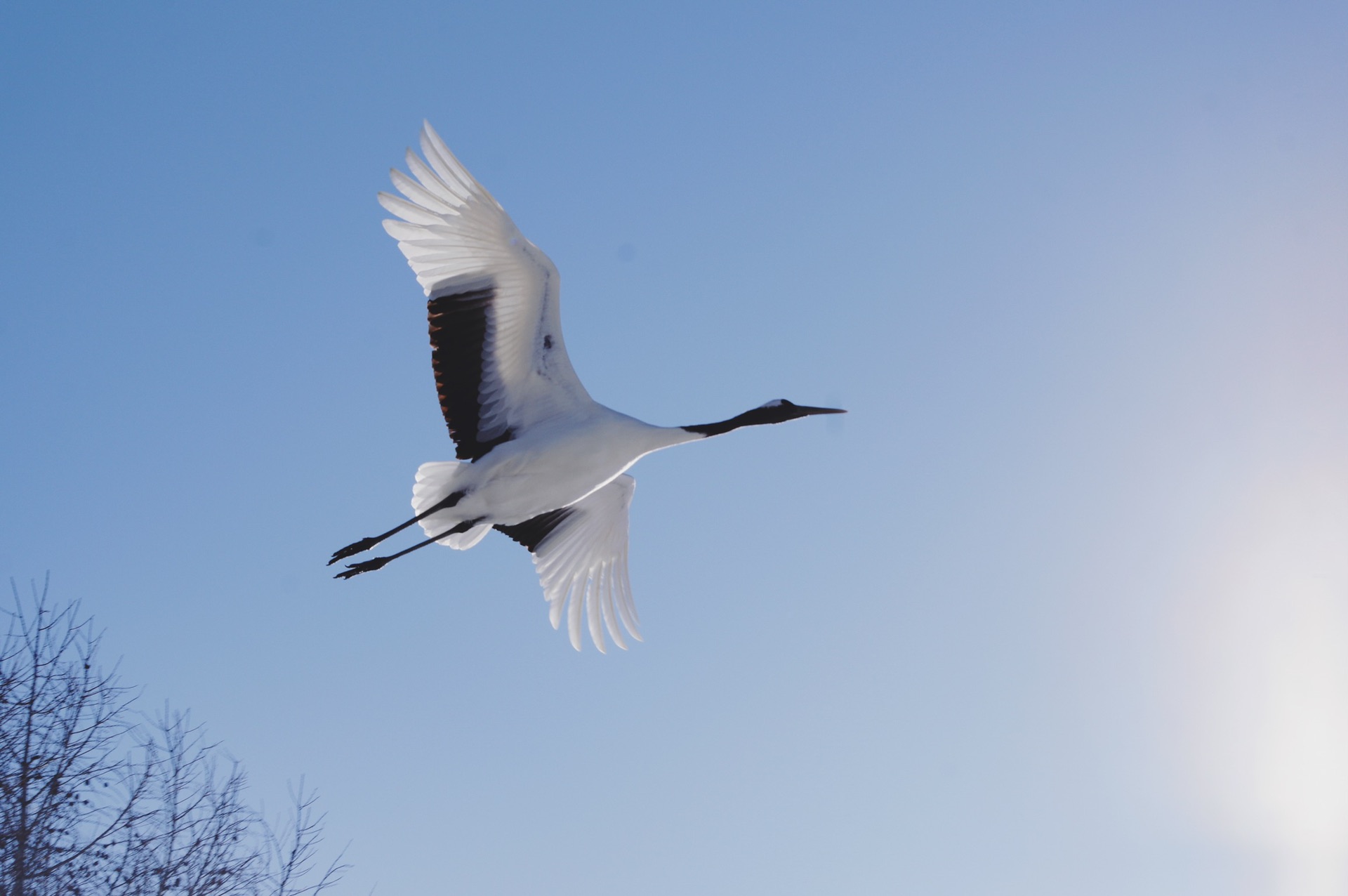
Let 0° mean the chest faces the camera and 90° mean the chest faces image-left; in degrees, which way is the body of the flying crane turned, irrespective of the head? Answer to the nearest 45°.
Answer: approximately 270°
